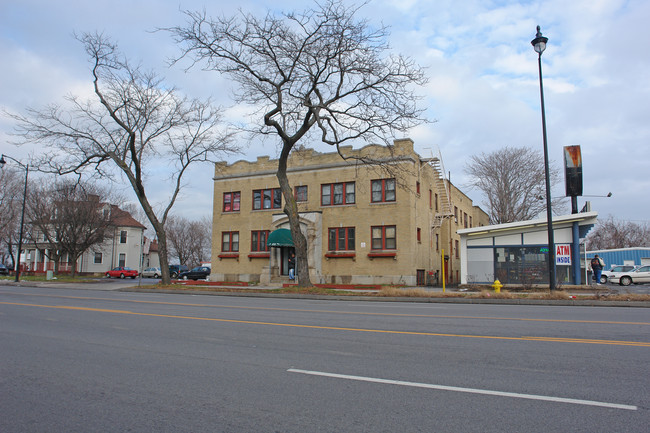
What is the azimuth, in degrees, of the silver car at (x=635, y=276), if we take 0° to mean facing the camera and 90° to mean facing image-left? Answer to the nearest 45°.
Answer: approximately 90°

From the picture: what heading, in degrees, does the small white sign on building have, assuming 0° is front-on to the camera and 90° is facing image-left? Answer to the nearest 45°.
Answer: approximately 0°

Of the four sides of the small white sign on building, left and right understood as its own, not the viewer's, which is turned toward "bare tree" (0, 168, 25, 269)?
right

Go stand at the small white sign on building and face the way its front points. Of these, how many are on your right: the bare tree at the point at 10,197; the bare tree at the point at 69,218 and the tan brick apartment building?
3

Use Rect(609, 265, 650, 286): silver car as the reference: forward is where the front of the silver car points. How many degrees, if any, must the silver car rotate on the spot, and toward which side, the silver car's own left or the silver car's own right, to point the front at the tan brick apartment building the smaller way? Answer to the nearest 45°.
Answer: approximately 45° to the silver car's own left

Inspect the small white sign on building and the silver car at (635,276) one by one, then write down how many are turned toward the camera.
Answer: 1

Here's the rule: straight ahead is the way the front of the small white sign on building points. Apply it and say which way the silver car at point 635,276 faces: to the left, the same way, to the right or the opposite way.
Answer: to the right

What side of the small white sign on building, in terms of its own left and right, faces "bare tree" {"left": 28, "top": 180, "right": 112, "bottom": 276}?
right

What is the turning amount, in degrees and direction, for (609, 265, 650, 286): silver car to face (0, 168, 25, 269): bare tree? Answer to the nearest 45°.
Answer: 0° — it already faces it
